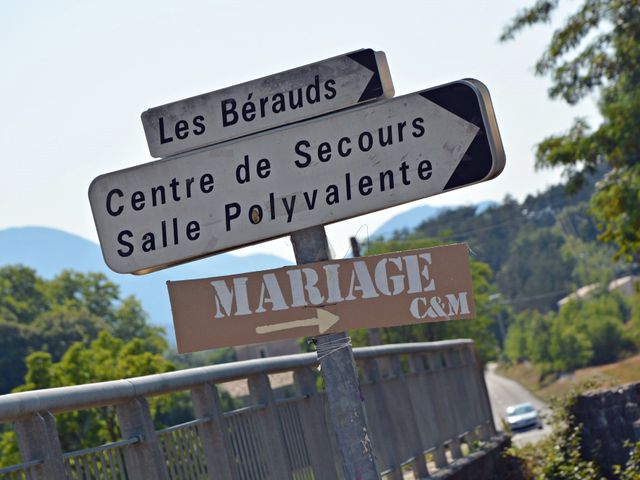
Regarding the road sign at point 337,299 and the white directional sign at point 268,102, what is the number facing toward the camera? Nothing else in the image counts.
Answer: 2

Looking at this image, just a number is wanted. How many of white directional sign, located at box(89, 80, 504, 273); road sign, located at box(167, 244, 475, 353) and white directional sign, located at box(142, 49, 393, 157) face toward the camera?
3

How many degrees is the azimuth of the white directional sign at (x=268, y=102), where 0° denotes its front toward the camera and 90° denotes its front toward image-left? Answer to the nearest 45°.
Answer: approximately 0°

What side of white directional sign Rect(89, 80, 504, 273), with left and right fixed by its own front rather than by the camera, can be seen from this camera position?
front

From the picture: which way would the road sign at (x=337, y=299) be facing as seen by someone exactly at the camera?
facing the viewer
